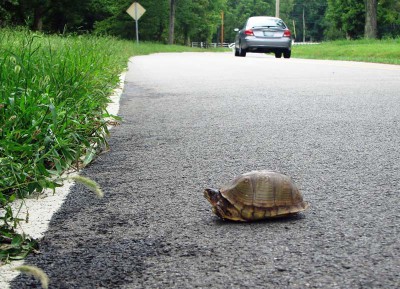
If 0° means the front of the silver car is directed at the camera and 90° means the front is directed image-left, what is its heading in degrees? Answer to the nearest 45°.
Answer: approximately 180°
